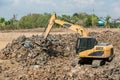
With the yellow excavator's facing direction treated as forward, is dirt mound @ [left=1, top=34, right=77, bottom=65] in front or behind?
in front

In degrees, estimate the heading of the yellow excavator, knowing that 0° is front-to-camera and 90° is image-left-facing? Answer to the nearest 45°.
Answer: approximately 90°
